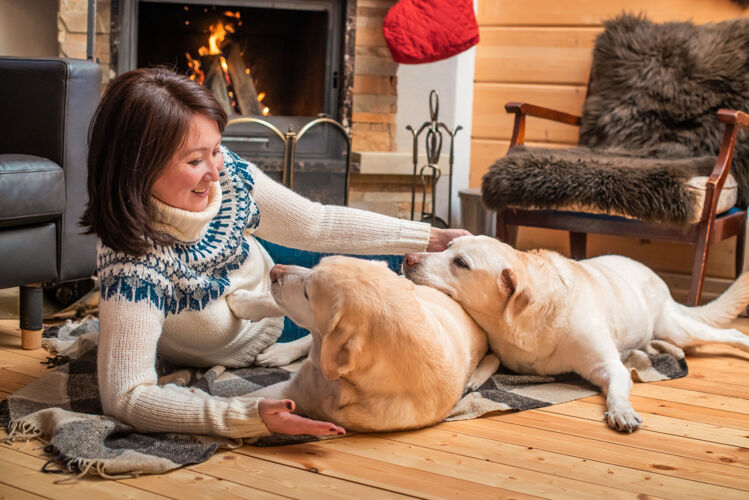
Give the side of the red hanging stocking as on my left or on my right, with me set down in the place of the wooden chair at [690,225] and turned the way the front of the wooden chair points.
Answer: on my right

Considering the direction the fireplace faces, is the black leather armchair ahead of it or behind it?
ahead

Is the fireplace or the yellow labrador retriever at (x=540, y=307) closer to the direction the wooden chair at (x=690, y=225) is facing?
the yellow labrador retriever

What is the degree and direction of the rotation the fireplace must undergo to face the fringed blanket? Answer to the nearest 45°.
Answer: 0° — it already faces it

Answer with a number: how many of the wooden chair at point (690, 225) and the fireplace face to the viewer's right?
0

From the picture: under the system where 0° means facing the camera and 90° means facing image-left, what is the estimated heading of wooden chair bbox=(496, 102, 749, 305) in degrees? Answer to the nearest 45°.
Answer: approximately 45°

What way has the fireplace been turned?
toward the camera

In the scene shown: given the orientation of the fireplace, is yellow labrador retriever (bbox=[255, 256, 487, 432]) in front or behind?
in front
